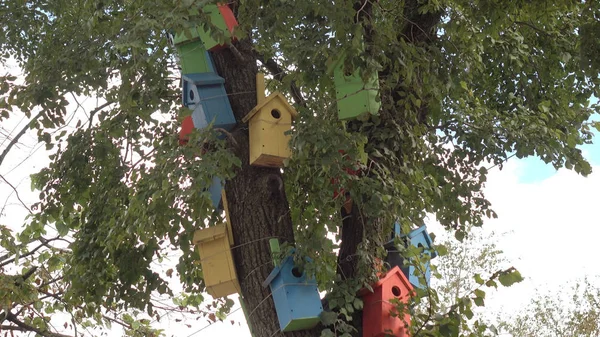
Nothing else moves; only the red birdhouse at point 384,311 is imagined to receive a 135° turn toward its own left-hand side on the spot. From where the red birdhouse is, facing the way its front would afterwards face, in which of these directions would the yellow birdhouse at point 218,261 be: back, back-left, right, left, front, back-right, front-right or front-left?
left

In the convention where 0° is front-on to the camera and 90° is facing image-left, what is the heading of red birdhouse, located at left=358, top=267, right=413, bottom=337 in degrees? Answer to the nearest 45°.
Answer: approximately 315°
